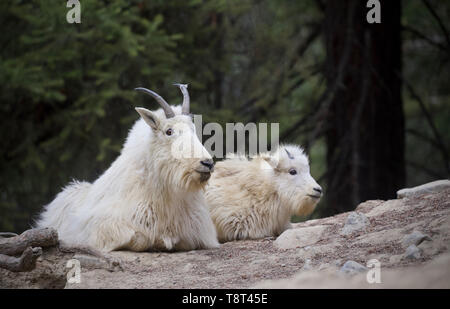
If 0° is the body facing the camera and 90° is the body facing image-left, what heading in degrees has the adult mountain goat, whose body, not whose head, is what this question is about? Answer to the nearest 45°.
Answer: approximately 315°

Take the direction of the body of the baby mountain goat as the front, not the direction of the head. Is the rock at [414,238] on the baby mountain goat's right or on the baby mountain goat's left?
on the baby mountain goat's right

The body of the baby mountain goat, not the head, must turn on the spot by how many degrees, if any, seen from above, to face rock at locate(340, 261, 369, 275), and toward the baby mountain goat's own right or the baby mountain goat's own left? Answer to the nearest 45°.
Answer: approximately 90° to the baby mountain goat's own right

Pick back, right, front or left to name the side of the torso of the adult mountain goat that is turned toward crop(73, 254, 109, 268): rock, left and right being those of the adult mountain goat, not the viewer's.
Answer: right

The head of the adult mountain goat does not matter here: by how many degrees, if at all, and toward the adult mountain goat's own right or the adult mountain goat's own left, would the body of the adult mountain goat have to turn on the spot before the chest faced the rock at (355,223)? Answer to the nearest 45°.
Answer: approximately 45° to the adult mountain goat's own left

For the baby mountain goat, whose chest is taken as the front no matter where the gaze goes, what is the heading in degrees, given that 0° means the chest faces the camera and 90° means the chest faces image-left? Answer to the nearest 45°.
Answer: approximately 270°

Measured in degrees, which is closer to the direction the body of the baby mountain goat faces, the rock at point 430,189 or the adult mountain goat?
the rock

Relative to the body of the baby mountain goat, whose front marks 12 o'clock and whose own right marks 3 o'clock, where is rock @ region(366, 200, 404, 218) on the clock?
The rock is roughly at 1 o'clock from the baby mountain goat.

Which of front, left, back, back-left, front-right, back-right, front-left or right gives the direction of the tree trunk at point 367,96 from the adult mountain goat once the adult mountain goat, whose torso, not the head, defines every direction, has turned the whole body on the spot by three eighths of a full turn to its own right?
back-right

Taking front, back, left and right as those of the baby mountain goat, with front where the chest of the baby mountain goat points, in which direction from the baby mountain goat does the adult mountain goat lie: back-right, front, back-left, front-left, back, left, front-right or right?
back-right

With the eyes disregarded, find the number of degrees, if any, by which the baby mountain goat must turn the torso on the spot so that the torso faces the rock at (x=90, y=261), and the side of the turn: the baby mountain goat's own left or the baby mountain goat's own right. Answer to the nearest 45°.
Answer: approximately 135° to the baby mountain goat's own right
